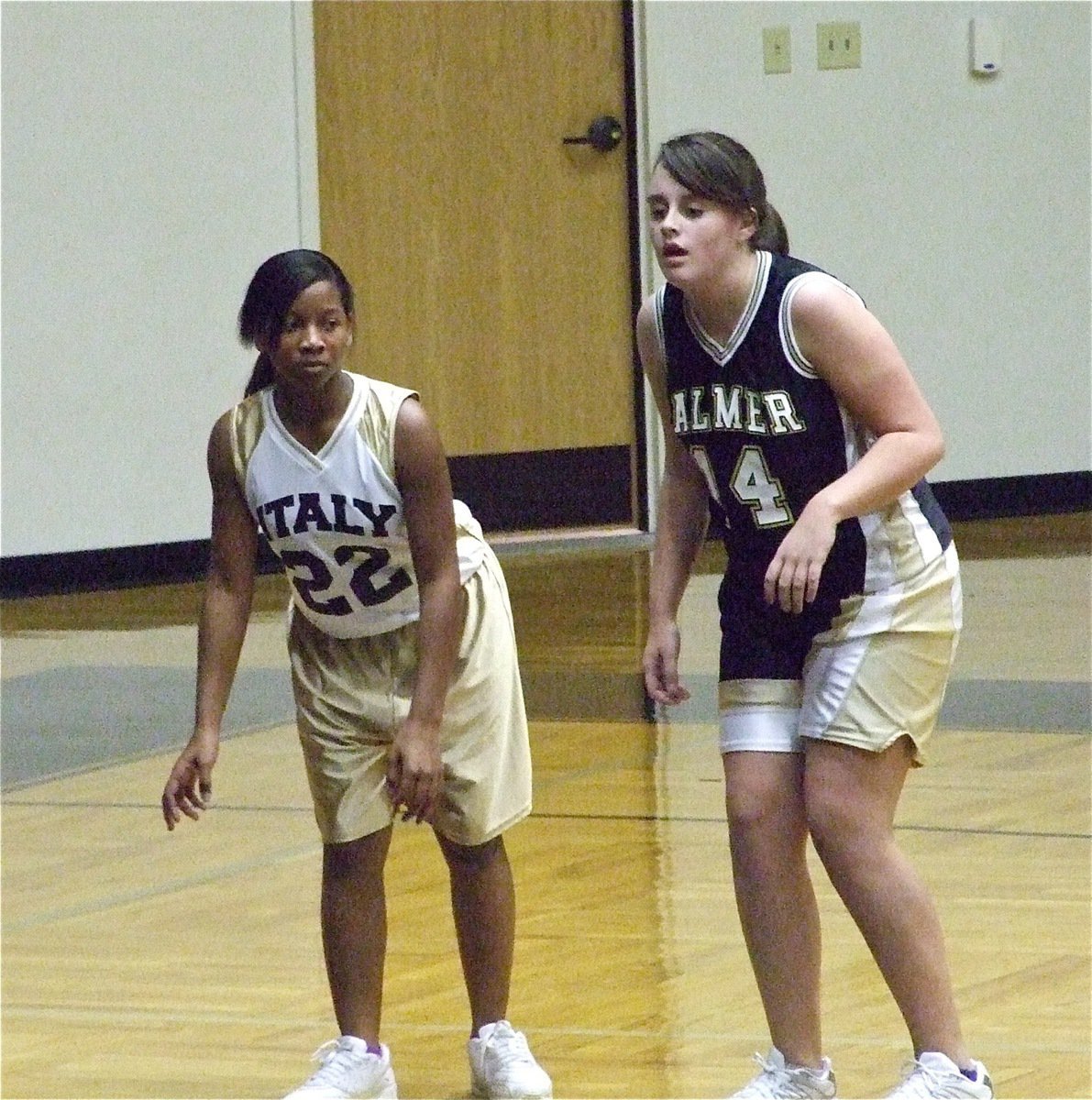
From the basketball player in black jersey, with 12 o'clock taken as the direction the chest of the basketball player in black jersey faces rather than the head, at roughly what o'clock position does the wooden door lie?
The wooden door is roughly at 4 o'clock from the basketball player in black jersey.

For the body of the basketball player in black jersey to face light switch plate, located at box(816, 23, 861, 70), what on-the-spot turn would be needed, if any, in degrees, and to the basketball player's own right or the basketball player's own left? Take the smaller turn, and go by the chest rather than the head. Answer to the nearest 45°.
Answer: approximately 135° to the basketball player's own right

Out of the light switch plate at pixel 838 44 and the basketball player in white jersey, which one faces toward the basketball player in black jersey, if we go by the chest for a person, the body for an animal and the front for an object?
the light switch plate

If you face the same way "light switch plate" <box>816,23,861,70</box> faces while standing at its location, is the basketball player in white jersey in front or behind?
in front

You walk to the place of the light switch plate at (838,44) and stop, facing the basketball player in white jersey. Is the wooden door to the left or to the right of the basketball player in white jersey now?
right

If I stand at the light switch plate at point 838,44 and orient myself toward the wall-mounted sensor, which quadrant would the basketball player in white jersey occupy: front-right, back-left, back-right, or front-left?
back-right

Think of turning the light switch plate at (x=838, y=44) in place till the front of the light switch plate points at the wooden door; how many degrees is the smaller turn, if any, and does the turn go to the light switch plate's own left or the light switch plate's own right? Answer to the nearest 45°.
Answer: approximately 45° to the light switch plate's own right

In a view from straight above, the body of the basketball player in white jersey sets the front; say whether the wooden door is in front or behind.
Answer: behind

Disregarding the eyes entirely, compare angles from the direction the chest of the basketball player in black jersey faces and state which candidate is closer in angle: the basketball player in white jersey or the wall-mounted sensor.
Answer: the basketball player in white jersey

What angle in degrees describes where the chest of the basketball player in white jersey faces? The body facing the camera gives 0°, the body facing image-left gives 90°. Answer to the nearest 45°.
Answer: approximately 45°

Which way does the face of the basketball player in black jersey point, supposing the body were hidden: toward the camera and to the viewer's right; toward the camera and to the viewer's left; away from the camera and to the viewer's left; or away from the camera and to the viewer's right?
toward the camera and to the viewer's left

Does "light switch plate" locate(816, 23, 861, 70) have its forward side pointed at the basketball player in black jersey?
yes

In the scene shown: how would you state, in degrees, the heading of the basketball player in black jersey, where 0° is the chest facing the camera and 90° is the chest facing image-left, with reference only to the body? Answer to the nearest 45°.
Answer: approximately 45°
